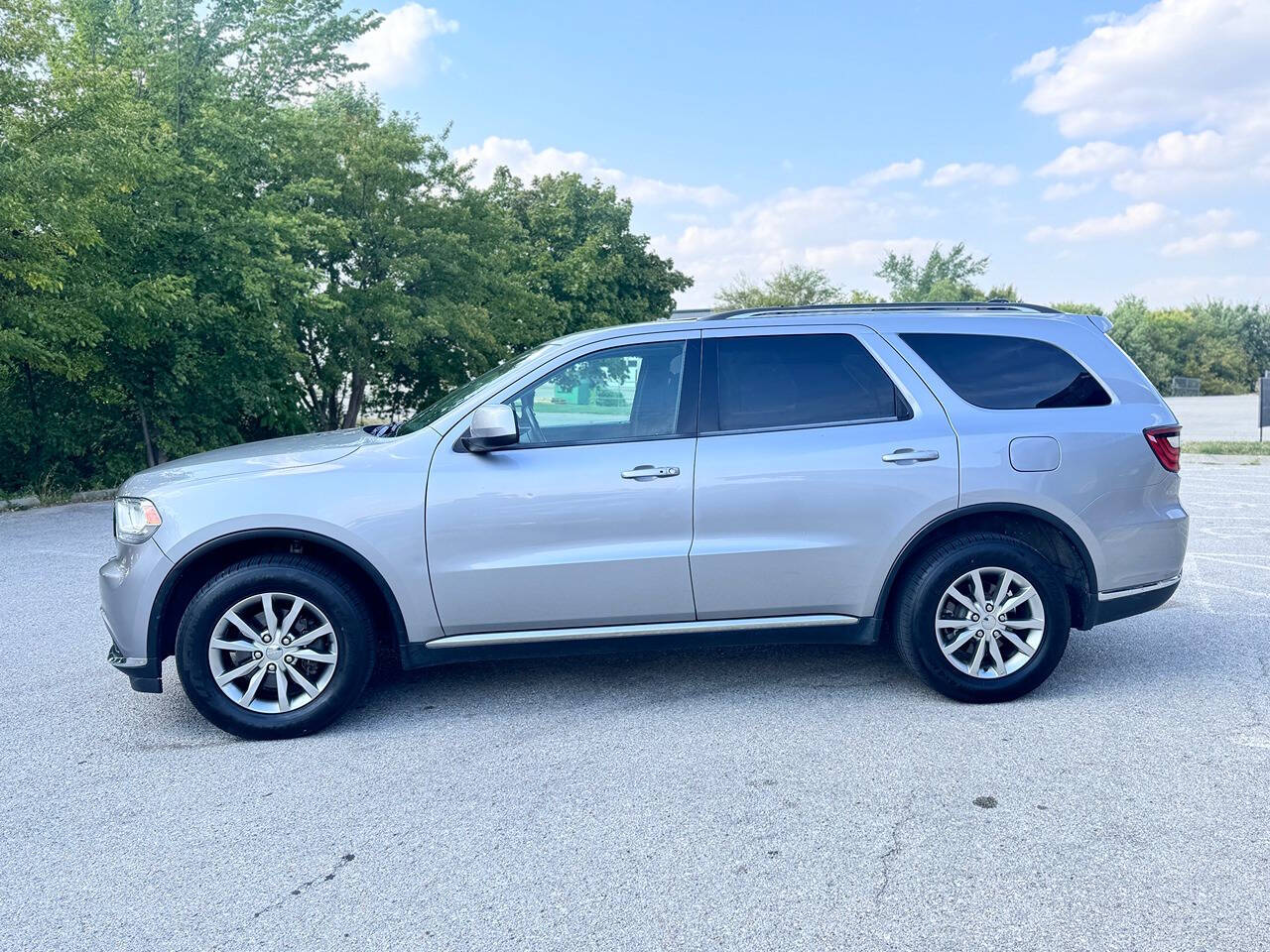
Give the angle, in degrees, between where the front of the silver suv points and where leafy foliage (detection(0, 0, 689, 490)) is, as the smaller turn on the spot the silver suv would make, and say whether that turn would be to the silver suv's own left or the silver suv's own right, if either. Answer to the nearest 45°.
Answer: approximately 45° to the silver suv's own right

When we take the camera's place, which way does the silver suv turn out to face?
facing to the left of the viewer
